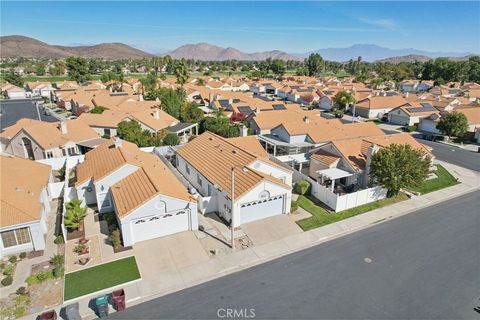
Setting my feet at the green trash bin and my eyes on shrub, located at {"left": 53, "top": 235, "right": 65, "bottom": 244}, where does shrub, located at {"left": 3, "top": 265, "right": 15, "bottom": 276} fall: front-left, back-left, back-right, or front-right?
front-left

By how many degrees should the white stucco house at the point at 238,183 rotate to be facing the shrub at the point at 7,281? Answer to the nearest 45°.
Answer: approximately 90° to its right

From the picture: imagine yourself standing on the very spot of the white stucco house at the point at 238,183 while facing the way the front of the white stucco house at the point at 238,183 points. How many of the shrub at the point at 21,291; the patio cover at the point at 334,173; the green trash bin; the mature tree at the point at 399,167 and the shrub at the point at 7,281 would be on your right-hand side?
3

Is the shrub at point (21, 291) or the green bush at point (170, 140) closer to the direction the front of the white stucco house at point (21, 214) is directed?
the shrub

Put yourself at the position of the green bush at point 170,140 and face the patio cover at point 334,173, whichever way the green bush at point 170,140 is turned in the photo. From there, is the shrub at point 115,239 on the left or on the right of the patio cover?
right

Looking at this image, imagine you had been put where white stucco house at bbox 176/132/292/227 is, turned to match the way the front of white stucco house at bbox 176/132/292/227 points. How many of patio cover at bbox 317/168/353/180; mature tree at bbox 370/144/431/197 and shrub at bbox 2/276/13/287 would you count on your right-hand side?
1

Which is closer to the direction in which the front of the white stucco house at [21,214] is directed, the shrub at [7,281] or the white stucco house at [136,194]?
the shrub

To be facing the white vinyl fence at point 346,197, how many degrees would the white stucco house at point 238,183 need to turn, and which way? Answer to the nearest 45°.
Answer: approximately 45° to its left

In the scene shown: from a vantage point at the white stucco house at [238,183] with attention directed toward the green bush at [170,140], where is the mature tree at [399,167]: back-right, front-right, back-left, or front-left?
back-right

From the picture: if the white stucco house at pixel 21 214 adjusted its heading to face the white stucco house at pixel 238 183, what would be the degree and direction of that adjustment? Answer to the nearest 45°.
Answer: approximately 90° to its left

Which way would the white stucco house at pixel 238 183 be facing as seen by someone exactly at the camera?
facing the viewer and to the right of the viewer

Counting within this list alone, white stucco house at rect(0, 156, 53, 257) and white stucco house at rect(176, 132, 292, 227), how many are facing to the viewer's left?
0

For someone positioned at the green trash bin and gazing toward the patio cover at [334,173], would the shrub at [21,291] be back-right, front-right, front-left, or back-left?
back-left

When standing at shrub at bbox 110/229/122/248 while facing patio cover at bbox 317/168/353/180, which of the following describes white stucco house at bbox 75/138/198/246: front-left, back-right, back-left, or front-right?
front-left

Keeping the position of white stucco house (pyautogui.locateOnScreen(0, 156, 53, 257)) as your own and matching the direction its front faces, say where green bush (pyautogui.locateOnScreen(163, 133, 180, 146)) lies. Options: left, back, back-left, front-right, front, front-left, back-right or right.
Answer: back-left

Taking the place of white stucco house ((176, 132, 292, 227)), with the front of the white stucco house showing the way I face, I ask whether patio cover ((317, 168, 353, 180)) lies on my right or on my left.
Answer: on my left

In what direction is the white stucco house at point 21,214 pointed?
toward the camera

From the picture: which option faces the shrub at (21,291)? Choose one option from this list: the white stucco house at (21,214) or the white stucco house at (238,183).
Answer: the white stucco house at (21,214)
